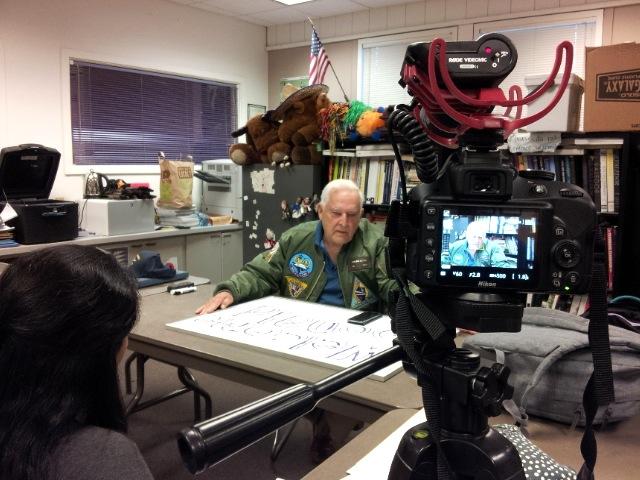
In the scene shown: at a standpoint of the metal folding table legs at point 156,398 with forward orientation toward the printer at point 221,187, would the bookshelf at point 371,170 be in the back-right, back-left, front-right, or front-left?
front-right

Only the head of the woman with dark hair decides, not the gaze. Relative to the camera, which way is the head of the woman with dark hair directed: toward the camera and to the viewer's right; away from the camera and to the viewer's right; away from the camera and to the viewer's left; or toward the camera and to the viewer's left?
away from the camera and to the viewer's right

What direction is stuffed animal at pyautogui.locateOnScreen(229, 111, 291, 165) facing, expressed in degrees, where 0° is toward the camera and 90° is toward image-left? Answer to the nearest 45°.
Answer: approximately 0°

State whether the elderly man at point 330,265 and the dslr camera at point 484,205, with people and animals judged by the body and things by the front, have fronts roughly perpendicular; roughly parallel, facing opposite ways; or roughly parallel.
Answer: roughly parallel, facing opposite ways

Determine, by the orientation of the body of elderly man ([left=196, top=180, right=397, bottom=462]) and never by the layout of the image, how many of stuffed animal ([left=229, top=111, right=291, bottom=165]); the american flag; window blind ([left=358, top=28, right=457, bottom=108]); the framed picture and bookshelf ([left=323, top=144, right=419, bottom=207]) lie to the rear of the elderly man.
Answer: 5

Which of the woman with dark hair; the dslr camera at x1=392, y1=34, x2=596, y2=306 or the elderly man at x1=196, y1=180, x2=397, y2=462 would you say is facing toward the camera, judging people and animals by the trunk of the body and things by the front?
the elderly man

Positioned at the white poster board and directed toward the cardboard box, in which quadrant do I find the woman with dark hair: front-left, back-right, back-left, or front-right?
back-right

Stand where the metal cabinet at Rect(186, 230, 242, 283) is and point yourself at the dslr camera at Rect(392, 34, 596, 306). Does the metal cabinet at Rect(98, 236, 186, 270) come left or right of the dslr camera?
right

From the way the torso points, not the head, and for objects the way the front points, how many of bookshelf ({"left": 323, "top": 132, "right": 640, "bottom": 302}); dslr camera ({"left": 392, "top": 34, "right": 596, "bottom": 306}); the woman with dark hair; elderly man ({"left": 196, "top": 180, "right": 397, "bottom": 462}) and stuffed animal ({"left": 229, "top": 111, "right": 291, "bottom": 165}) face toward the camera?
3

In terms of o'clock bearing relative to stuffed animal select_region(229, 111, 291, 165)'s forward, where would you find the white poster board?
The white poster board is roughly at 12 o'clock from the stuffed animal.

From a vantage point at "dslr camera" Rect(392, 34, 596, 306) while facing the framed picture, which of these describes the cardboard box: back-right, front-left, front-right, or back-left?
front-right

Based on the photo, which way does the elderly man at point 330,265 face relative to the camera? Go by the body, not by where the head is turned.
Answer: toward the camera

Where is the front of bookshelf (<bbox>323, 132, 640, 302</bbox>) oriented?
toward the camera

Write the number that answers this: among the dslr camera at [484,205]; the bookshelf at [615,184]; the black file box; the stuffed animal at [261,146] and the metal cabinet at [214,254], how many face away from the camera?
1

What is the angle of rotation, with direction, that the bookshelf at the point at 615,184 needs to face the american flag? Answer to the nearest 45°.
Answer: approximately 135° to its right
